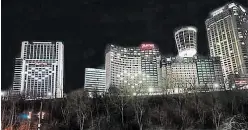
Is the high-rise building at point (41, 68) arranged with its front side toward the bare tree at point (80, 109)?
yes

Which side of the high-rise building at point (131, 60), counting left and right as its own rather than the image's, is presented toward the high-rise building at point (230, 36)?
left

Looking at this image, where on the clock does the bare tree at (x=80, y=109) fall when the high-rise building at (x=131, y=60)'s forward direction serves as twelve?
The bare tree is roughly at 12 o'clock from the high-rise building.

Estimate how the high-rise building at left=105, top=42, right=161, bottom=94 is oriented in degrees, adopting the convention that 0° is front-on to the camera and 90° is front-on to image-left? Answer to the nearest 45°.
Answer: approximately 0°

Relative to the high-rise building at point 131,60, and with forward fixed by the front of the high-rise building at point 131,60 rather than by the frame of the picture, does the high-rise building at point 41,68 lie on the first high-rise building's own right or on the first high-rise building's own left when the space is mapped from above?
on the first high-rise building's own right

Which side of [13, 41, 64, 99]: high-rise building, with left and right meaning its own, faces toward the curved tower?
left

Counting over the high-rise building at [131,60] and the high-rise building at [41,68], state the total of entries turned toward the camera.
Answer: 2

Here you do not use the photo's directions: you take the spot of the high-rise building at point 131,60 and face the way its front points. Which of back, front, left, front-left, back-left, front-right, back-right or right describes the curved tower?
back-left

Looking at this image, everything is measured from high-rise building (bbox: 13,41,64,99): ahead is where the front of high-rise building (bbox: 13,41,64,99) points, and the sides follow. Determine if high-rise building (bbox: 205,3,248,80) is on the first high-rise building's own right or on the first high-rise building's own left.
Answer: on the first high-rise building's own left

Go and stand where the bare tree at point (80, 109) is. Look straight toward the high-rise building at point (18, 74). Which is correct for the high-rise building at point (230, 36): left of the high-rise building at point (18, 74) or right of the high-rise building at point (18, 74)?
right

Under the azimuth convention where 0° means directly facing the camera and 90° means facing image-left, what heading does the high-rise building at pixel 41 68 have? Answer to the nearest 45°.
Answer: approximately 0°

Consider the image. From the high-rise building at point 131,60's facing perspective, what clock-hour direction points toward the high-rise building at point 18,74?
the high-rise building at point 18,74 is roughly at 2 o'clock from the high-rise building at point 131,60.
